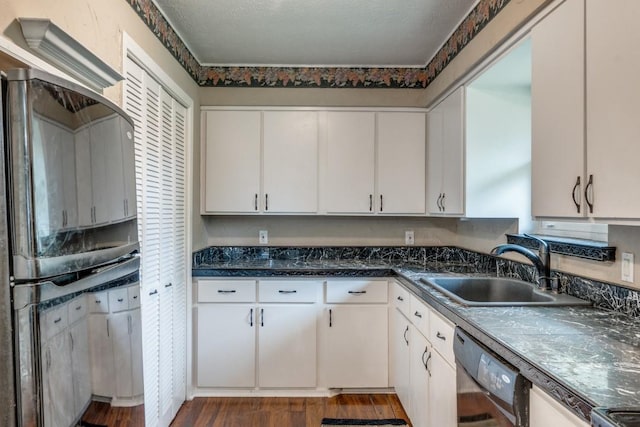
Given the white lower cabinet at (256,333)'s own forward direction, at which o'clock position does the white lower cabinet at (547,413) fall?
the white lower cabinet at (547,413) is roughly at 11 o'clock from the white lower cabinet at (256,333).

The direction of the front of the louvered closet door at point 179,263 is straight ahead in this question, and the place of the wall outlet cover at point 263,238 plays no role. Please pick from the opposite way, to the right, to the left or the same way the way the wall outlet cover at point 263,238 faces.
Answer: to the right

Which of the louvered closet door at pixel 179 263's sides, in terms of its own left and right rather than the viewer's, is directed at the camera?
right

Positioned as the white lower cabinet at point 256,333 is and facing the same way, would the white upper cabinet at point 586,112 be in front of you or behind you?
in front

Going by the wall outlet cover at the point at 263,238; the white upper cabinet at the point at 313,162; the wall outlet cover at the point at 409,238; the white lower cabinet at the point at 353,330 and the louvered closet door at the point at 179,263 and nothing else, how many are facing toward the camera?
4

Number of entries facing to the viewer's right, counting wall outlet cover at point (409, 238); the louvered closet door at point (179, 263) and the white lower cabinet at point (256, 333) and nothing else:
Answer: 1

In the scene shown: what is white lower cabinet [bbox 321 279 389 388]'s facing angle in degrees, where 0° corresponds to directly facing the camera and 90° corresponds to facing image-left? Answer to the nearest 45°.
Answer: approximately 0°

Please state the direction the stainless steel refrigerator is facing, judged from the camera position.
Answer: facing the viewer and to the right of the viewer

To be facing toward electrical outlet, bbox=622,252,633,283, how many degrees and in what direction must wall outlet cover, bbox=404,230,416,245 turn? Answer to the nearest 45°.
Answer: approximately 45° to its left

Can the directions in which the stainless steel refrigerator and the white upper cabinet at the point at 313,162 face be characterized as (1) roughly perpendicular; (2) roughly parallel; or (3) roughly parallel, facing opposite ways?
roughly perpendicular

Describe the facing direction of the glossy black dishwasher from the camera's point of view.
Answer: facing the viewer and to the left of the viewer
